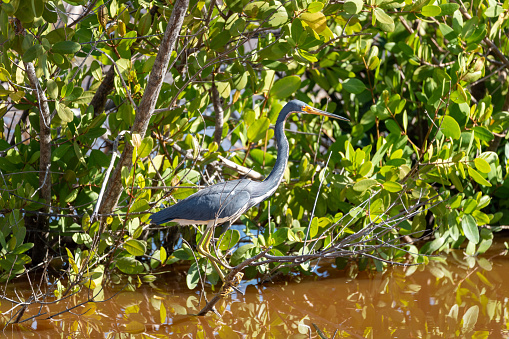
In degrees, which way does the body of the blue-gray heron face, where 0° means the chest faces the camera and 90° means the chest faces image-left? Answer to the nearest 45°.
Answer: approximately 270°
